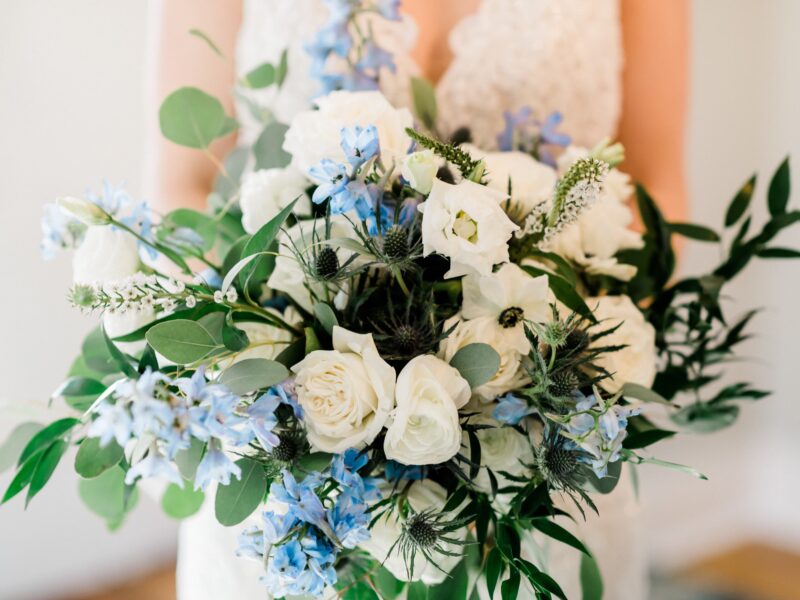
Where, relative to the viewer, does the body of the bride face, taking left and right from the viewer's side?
facing the viewer
